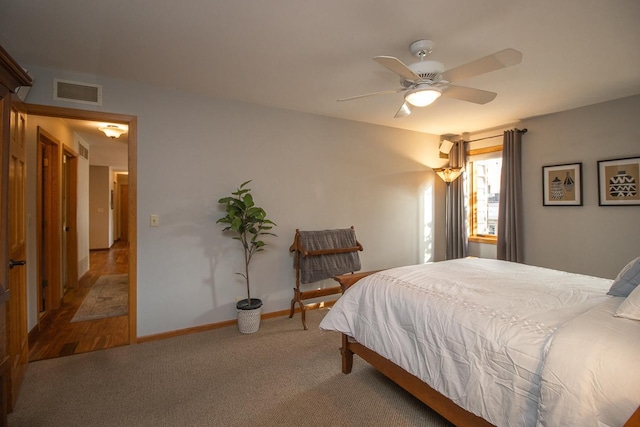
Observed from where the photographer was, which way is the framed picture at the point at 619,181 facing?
facing the viewer and to the left of the viewer

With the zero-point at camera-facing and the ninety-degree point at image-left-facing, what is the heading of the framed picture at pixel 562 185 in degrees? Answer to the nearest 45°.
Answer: approximately 45°

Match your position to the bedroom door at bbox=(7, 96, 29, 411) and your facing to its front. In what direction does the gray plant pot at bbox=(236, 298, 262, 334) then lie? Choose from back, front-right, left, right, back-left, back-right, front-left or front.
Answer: front

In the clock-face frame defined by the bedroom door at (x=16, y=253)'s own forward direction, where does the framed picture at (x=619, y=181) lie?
The framed picture is roughly at 1 o'clock from the bedroom door.

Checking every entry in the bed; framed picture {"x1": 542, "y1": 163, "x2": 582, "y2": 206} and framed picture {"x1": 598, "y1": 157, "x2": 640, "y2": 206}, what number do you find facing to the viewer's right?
0

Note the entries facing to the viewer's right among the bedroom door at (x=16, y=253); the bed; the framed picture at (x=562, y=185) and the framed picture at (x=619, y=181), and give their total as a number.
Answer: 1

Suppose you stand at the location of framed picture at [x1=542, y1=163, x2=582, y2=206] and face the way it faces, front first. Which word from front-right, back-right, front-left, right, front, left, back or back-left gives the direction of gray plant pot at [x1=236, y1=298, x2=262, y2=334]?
front

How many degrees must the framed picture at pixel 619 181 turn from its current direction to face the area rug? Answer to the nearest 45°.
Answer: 0° — it already faces it
